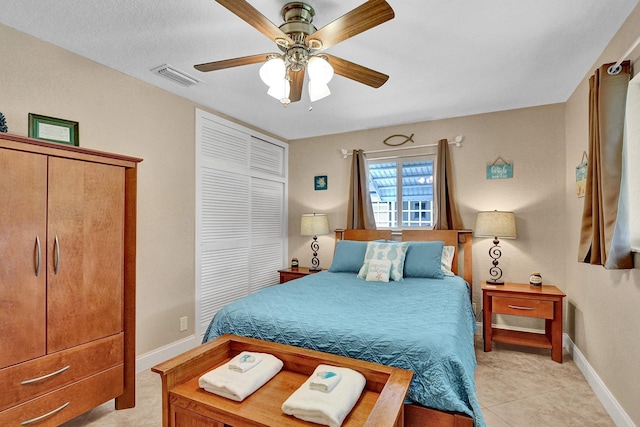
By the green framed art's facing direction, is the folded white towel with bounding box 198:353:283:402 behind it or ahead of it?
ahead

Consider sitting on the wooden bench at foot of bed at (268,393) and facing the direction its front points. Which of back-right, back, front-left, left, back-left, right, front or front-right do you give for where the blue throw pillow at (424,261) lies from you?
back

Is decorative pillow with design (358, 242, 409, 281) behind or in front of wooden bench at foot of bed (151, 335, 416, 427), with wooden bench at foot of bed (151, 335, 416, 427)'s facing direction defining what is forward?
behind

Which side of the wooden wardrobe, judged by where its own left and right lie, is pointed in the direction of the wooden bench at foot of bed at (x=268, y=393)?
front

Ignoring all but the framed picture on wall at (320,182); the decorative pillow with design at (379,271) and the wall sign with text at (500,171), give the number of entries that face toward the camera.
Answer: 3

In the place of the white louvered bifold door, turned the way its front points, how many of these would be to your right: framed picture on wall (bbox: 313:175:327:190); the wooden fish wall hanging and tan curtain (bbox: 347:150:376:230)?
0

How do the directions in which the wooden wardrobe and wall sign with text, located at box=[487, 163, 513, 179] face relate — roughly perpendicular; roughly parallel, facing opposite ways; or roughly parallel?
roughly perpendicular

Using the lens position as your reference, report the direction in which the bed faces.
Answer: facing the viewer and to the left of the viewer

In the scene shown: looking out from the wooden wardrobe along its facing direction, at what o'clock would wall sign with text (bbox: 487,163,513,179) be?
The wall sign with text is roughly at 11 o'clock from the wooden wardrobe.

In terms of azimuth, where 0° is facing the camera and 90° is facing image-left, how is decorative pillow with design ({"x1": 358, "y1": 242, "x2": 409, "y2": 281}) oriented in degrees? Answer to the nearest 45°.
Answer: approximately 0°

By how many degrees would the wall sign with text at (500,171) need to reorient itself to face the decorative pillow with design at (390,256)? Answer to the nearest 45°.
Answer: approximately 45° to its right

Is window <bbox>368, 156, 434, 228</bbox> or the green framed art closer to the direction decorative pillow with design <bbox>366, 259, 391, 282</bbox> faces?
the green framed art

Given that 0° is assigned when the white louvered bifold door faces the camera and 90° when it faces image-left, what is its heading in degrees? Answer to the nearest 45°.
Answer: approximately 315°

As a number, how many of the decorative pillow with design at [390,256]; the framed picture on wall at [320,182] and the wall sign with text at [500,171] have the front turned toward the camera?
3

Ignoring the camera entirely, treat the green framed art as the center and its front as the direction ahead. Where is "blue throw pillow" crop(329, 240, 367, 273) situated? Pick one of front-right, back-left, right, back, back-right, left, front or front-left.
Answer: front-left

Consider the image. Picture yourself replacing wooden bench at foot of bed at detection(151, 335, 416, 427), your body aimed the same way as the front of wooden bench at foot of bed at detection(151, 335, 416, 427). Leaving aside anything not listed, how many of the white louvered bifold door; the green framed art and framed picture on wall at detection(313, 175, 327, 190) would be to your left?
0

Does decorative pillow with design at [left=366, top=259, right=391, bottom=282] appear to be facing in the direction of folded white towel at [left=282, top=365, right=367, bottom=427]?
yes

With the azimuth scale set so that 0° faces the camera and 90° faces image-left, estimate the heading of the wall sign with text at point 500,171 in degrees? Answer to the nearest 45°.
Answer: approximately 0°

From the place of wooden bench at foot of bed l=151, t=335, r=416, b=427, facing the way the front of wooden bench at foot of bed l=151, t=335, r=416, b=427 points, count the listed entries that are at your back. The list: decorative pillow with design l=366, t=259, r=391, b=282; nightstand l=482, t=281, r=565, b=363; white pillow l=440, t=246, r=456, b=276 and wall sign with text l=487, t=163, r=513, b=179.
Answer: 4

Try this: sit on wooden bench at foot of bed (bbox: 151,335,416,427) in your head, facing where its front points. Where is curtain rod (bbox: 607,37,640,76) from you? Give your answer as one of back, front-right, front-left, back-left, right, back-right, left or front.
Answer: back-left

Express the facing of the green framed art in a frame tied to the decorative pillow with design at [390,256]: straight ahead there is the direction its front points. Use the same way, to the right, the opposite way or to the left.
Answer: to the left

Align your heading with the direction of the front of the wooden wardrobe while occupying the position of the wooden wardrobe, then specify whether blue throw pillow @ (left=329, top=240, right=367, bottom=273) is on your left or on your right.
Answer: on your left

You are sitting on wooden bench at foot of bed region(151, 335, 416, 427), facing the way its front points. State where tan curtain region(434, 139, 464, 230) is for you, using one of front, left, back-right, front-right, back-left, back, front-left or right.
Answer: back
